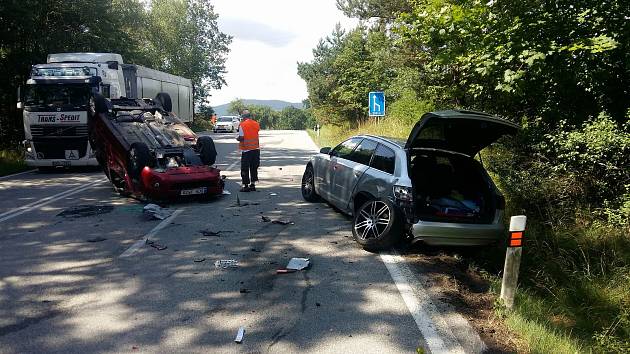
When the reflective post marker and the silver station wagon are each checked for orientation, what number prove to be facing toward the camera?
1

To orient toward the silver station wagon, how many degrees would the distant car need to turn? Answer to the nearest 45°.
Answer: approximately 45° to its left

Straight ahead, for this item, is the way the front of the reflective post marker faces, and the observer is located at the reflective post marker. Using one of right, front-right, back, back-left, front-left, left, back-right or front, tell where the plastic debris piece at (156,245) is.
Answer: right

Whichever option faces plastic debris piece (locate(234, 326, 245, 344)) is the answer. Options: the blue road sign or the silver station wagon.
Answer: the blue road sign

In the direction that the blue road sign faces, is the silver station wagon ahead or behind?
ahead

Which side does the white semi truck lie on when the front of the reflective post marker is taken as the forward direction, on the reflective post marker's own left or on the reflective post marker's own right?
on the reflective post marker's own right

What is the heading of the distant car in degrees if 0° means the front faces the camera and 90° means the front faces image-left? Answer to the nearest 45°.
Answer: approximately 45°

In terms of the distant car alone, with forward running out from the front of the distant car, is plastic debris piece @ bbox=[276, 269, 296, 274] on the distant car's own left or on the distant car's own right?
on the distant car's own left

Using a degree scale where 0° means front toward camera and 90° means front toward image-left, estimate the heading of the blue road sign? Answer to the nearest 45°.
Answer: approximately 0°

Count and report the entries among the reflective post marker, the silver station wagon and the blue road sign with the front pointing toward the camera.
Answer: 2

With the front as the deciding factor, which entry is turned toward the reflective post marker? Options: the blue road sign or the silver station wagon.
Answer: the blue road sign

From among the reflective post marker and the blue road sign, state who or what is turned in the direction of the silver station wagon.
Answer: the blue road sign
